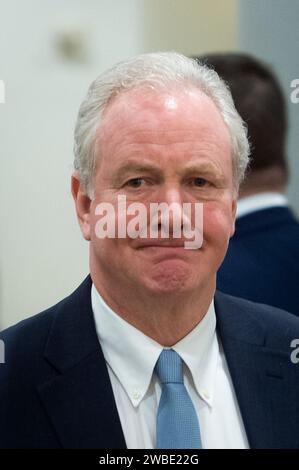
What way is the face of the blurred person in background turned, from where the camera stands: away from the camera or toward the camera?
away from the camera

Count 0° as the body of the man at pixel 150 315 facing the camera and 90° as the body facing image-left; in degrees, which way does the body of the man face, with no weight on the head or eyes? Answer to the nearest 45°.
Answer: approximately 0°
